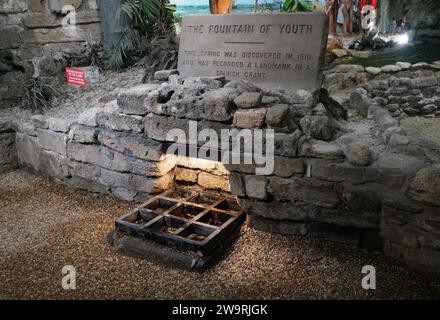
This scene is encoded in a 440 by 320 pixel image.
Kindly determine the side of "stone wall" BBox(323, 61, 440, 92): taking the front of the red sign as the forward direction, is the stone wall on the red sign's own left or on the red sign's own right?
on the red sign's own left

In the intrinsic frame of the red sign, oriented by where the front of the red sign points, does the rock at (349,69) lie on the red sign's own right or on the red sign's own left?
on the red sign's own left

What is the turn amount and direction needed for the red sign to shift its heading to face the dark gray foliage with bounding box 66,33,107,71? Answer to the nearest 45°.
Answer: approximately 180°

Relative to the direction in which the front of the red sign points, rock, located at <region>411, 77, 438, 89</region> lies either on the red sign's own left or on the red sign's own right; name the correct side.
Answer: on the red sign's own left

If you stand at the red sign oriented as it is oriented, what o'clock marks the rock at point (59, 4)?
The rock is roughly at 6 o'clock from the red sign.

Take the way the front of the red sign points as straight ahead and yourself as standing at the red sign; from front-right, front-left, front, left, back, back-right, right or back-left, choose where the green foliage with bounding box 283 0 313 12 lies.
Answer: back-left

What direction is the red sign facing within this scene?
toward the camera

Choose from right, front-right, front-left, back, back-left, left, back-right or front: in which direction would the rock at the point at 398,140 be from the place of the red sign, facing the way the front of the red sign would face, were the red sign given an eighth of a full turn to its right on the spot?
left

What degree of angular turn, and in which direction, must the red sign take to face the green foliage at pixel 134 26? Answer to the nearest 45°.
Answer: approximately 135° to its left

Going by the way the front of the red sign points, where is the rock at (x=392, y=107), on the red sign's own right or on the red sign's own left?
on the red sign's own left

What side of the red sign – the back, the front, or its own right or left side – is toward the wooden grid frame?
front

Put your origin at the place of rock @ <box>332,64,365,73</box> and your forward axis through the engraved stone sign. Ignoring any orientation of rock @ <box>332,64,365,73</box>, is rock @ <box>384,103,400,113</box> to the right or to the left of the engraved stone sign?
left

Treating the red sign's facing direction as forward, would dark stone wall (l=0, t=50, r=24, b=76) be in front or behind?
behind

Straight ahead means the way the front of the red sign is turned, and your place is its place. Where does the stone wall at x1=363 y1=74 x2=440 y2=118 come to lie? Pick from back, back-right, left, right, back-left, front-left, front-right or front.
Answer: left

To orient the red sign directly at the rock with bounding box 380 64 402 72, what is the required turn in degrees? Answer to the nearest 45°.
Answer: approximately 90° to its left

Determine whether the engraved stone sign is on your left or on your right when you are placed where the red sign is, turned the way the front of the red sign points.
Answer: on your left
